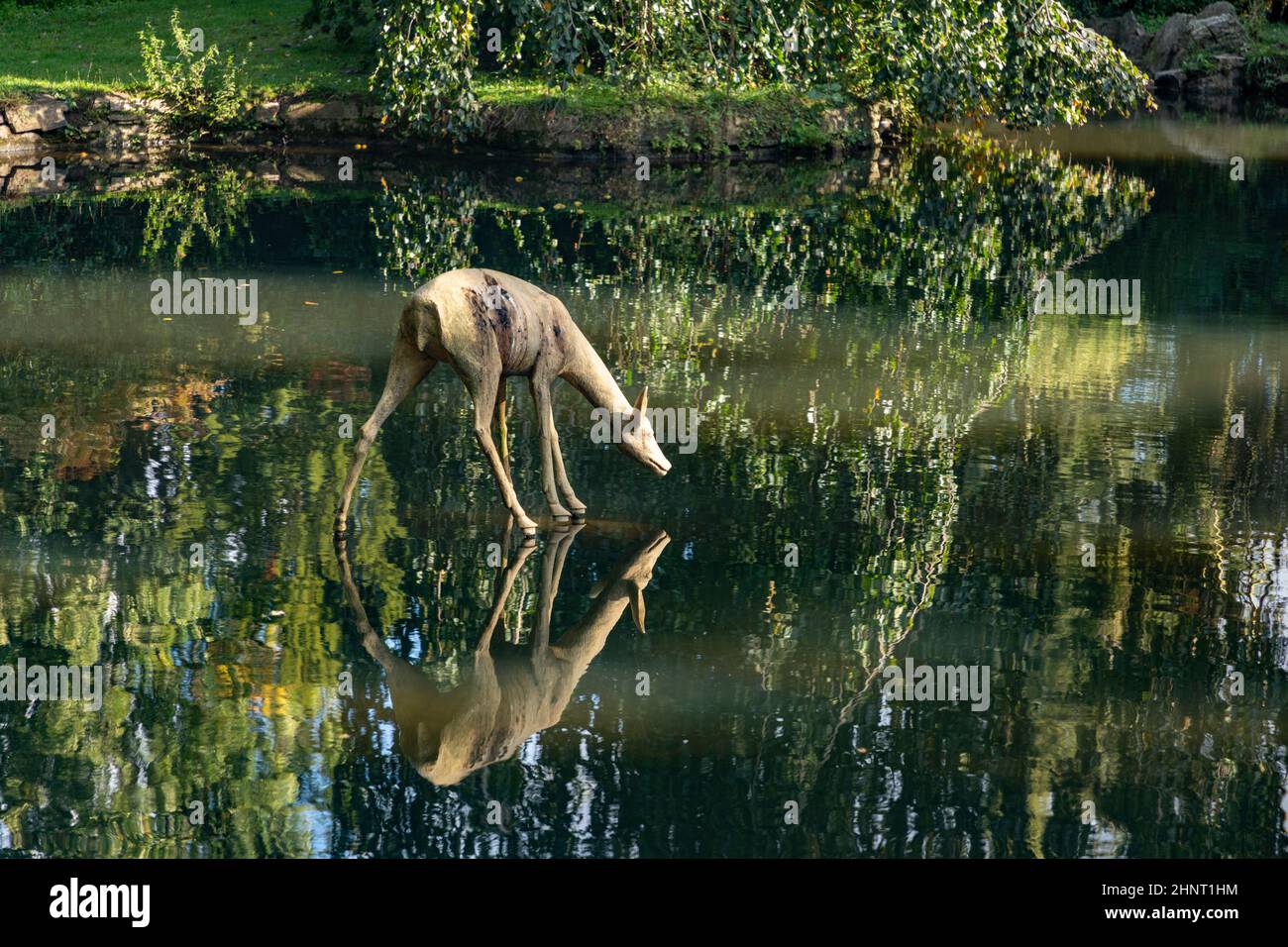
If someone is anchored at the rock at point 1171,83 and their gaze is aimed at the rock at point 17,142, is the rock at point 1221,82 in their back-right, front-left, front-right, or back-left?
back-left

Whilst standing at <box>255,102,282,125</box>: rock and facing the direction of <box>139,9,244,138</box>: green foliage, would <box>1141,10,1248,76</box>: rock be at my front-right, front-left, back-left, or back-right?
back-right

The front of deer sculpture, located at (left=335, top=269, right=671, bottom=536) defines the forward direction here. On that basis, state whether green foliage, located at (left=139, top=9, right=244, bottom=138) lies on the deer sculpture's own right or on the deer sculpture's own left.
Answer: on the deer sculpture's own left

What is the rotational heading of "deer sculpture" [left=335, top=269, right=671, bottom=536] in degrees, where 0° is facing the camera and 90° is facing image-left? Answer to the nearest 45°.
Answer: approximately 225°

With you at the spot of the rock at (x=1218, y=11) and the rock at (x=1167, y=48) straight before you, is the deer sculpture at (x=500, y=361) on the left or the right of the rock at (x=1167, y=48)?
left

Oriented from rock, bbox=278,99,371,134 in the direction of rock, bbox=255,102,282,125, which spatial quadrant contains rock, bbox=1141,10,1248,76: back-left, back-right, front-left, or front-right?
back-right
